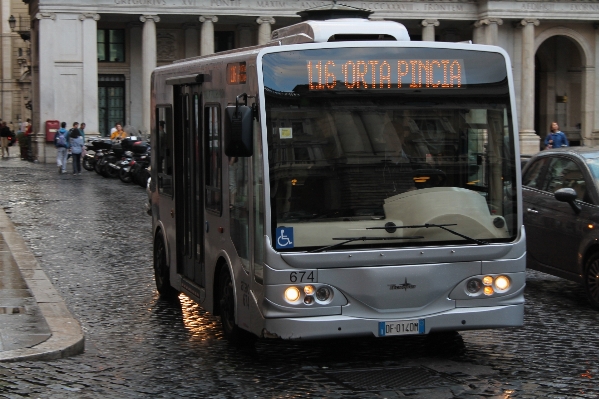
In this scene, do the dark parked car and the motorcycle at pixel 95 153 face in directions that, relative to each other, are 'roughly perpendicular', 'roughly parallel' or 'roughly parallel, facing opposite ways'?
roughly perpendicular
